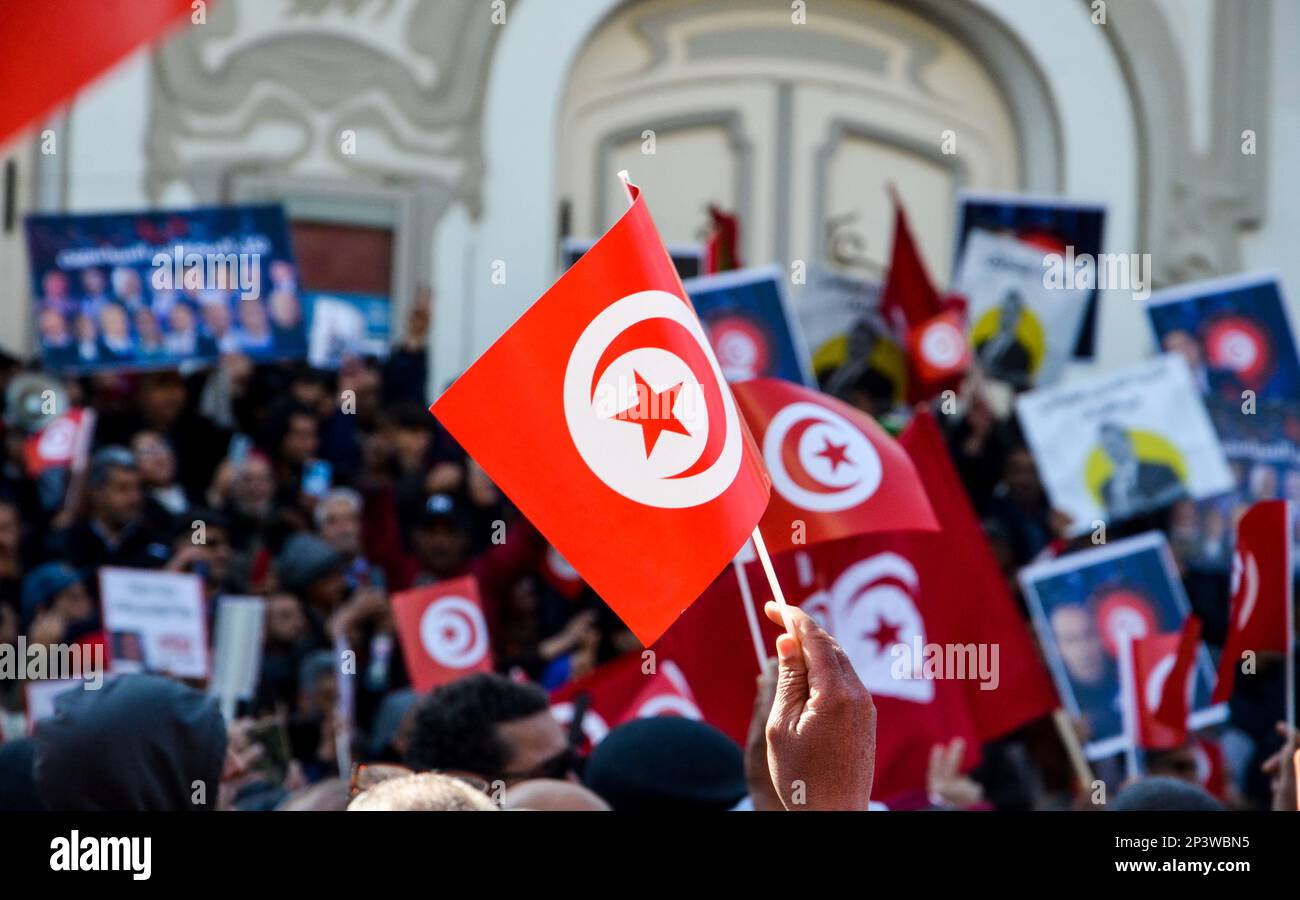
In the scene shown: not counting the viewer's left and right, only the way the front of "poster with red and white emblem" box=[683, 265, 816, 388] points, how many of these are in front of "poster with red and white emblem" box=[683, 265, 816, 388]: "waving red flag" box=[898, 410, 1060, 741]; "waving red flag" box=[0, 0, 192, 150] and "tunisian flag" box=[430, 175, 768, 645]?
3

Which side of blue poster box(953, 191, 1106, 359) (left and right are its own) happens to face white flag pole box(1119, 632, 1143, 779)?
front

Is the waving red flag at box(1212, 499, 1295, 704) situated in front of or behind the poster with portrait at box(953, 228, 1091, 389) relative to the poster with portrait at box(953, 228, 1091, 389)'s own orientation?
in front

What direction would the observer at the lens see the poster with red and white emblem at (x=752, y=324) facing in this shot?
facing the viewer

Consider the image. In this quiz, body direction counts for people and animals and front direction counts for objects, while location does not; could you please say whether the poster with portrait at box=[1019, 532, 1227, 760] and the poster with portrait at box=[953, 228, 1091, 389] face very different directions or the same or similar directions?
same or similar directions

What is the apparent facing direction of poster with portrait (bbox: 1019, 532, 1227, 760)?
toward the camera

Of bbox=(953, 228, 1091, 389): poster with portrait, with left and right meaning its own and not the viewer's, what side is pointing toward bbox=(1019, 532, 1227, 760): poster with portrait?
front

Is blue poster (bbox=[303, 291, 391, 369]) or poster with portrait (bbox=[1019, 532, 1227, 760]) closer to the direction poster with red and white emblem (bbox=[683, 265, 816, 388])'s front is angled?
the poster with portrait

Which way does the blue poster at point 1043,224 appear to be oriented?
toward the camera

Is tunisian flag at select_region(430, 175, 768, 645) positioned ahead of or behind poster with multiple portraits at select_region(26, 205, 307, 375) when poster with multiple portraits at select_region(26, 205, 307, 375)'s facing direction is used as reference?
ahead

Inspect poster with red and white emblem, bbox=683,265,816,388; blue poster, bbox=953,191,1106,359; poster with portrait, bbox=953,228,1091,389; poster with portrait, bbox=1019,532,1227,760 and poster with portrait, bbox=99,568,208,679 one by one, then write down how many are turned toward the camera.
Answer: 5

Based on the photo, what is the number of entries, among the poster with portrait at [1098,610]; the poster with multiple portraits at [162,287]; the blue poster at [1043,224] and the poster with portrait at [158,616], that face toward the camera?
4

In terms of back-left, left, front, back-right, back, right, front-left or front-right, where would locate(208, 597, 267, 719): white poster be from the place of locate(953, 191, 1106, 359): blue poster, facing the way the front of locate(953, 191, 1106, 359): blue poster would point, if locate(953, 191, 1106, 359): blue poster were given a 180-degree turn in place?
back-left

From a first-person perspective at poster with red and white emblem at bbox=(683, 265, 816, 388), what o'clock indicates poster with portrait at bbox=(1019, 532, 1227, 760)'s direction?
poster with portrait at bbox=(1019, 532, 1227, 760) is roughly at 10 o'clock from poster with red and white emblem at bbox=(683, 265, 816, 388).

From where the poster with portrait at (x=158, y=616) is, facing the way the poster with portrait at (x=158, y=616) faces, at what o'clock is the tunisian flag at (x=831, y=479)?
The tunisian flag is roughly at 11 o'clock from the poster with portrait.

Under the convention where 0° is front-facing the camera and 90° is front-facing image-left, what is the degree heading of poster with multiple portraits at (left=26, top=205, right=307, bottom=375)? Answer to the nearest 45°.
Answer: approximately 0°

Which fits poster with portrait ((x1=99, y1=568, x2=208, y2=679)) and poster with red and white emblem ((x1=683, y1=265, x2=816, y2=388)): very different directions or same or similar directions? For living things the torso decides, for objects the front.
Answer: same or similar directions

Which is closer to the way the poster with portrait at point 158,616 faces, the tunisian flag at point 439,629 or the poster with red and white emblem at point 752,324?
the tunisian flag

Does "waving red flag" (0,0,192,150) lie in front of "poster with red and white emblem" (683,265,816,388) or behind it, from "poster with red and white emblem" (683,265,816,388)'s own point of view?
in front

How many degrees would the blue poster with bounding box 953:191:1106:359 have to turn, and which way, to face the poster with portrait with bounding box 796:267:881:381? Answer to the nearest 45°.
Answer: approximately 45° to its right
